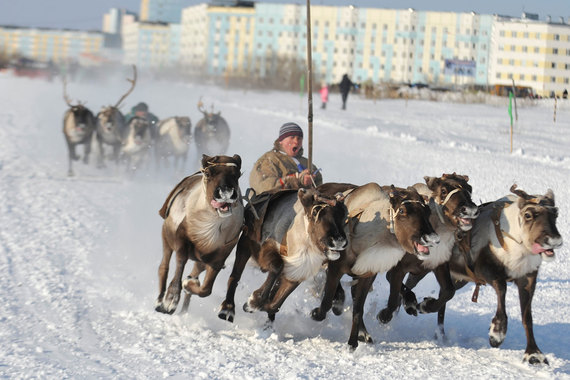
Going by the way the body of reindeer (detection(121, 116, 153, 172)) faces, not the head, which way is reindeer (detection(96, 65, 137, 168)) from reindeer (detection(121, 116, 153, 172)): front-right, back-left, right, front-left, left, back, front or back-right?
back-right

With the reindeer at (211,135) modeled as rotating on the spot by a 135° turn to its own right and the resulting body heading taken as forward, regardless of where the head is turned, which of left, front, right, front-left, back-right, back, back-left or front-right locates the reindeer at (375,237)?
back-left

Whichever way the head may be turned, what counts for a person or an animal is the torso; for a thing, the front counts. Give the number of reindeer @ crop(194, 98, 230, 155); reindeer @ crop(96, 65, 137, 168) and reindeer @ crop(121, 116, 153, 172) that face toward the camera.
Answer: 3

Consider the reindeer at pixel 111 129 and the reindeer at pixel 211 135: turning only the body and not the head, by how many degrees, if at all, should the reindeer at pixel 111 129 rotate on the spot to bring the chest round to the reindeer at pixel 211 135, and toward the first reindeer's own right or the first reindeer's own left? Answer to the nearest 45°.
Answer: approximately 90° to the first reindeer's own left

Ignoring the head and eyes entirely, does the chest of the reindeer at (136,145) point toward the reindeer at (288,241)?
yes

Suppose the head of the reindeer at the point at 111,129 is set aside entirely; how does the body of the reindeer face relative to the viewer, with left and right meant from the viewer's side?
facing the viewer

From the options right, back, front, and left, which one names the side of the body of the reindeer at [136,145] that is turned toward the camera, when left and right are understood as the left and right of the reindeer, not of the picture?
front

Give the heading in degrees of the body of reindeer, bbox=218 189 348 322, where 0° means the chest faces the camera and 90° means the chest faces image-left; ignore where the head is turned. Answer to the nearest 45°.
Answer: approximately 315°

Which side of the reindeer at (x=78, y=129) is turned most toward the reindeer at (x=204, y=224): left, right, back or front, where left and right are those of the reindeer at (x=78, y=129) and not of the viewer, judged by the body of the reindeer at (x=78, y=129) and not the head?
front

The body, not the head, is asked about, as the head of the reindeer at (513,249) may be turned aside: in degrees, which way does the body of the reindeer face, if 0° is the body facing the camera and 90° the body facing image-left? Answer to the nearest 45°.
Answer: approximately 315°

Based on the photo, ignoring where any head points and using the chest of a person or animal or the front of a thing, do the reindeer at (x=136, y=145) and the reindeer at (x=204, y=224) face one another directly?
no

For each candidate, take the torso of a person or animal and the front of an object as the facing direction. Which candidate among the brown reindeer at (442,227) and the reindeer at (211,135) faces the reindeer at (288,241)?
the reindeer at (211,135)

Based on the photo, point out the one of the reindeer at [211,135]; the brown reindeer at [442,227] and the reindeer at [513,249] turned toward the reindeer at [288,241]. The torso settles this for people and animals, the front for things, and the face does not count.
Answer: the reindeer at [211,135]

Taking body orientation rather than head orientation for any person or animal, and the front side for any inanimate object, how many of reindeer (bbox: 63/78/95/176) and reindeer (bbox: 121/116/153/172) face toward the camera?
2

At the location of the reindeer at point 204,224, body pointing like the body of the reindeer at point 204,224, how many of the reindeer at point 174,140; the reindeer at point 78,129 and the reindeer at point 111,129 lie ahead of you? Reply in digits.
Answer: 0

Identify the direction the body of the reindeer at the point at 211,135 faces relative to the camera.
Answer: toward the camera

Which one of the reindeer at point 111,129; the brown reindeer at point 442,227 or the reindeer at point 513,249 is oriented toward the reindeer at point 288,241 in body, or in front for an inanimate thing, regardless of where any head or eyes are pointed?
the reindeer at point 111,129

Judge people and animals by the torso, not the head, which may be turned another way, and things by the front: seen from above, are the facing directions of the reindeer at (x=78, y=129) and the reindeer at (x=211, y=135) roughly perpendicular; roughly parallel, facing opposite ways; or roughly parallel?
roughly parallel

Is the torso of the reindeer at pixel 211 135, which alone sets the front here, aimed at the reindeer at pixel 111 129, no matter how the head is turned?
no

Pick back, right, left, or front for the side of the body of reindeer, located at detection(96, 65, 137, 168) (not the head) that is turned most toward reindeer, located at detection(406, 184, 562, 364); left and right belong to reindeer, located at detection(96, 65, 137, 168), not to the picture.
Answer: front
